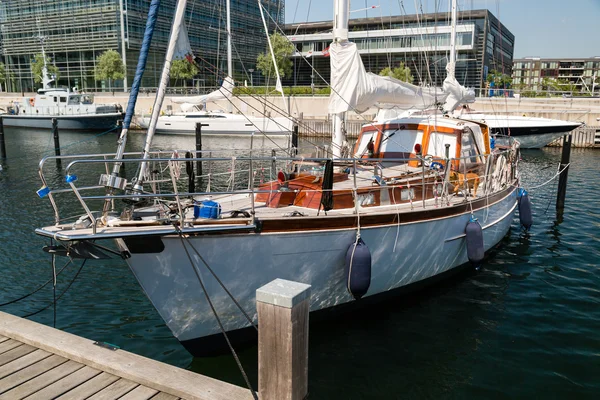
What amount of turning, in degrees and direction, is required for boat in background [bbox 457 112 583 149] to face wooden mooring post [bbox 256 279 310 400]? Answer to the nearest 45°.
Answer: approximately 90° to its right

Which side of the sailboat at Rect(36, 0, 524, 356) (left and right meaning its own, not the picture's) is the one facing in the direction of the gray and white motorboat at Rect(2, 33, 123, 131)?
right

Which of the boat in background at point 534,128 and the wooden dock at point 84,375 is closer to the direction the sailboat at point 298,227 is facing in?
the wooden dock

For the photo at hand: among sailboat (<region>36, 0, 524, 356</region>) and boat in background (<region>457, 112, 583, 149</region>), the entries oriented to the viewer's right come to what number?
1

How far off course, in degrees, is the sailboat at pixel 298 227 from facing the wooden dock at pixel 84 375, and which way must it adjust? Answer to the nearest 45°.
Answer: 0° — it already faces it

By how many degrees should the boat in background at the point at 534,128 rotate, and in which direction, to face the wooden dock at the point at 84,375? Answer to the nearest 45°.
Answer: approximately 90° to its right

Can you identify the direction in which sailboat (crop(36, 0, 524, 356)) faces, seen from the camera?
facing the viewer and to the left of the viewer

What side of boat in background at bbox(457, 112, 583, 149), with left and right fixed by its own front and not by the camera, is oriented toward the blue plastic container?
right

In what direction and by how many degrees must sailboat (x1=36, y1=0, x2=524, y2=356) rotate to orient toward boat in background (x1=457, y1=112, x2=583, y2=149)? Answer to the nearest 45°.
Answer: approximately 180°

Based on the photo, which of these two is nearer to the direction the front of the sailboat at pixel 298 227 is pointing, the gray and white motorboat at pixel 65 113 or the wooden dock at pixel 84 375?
the wooden dock

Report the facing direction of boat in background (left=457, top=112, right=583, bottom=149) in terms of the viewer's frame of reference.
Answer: facing to the right of the viewer

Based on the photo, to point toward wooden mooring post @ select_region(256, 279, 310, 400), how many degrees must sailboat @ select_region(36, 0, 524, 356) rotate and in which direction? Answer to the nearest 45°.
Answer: approximately 45° to its left

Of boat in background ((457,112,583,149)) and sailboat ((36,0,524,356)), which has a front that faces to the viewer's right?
the boat in background
